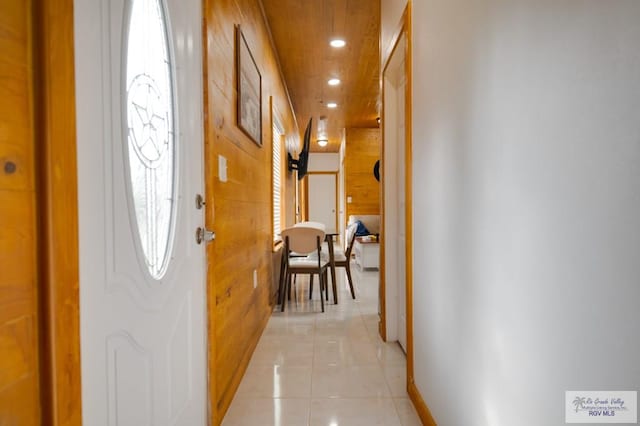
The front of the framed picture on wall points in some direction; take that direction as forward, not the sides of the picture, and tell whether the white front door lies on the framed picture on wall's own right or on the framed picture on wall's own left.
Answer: on the framed picture on wall's own right

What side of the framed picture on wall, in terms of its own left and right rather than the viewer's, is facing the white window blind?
left

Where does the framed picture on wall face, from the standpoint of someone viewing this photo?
facing to the right of the viewer

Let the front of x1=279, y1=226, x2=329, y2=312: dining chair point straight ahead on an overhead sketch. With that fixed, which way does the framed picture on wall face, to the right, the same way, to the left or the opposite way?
to the right

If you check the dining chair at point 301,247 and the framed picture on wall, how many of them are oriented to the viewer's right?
1

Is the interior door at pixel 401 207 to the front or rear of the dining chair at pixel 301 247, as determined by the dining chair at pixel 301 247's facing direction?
to the rear

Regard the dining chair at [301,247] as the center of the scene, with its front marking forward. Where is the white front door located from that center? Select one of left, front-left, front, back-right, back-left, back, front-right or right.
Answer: back

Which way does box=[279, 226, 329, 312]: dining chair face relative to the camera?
away from the camera
